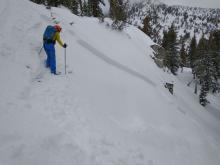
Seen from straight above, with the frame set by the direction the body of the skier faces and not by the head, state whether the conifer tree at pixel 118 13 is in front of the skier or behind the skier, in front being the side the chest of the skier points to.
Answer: in front

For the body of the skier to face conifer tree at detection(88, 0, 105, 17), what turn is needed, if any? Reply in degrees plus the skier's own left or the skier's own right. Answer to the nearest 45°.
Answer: approximately 45° to the skier's own left

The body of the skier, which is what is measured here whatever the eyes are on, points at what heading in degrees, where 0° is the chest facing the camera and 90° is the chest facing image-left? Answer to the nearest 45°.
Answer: approximately 225°
